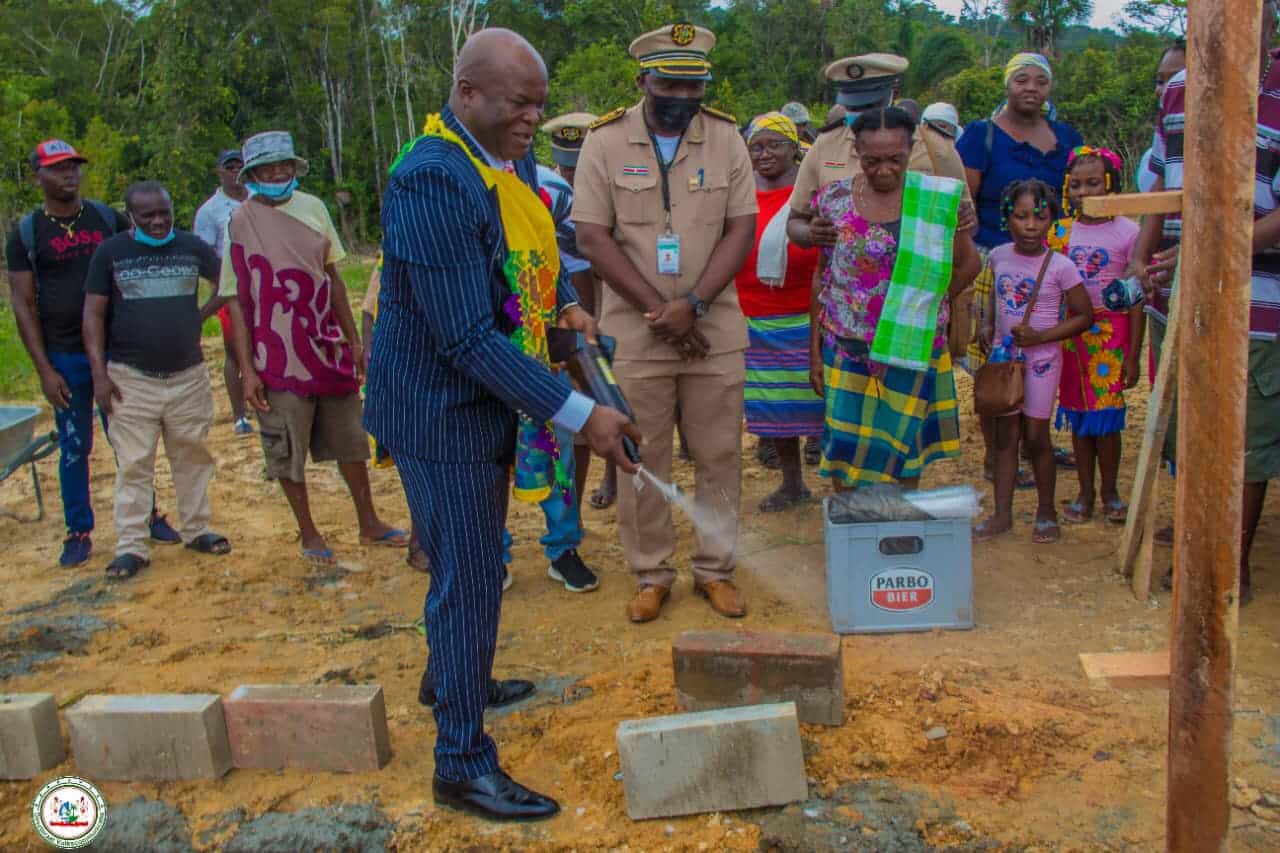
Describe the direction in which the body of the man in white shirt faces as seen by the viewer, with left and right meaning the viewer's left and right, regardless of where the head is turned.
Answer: facing the viewer and to the right of the viewer

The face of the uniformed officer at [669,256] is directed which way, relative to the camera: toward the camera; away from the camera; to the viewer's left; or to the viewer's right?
toward the camera

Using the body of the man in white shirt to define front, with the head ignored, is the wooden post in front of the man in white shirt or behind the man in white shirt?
in front

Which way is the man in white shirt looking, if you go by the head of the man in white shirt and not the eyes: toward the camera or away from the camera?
toward the camera

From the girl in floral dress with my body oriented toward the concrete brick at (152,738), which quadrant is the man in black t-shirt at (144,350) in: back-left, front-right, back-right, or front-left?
front-right

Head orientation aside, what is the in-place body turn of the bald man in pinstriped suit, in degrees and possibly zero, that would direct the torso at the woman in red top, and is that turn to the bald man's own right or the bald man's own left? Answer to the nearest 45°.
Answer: approximately 45° to the bald man's own left

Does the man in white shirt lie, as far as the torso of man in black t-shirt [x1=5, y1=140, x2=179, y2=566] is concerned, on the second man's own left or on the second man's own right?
on the second man's own left

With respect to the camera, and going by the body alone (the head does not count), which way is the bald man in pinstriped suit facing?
to the viewer's right

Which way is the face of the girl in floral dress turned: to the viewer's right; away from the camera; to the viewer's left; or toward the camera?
toward the camera

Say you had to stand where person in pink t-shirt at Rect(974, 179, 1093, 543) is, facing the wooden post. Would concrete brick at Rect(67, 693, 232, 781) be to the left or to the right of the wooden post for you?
right

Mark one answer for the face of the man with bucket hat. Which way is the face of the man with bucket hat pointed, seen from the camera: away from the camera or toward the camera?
toward the camera

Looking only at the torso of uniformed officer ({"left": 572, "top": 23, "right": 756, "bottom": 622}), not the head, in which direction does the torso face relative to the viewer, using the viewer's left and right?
facing the viewer

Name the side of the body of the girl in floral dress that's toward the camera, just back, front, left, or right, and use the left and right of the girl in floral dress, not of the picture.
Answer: front
